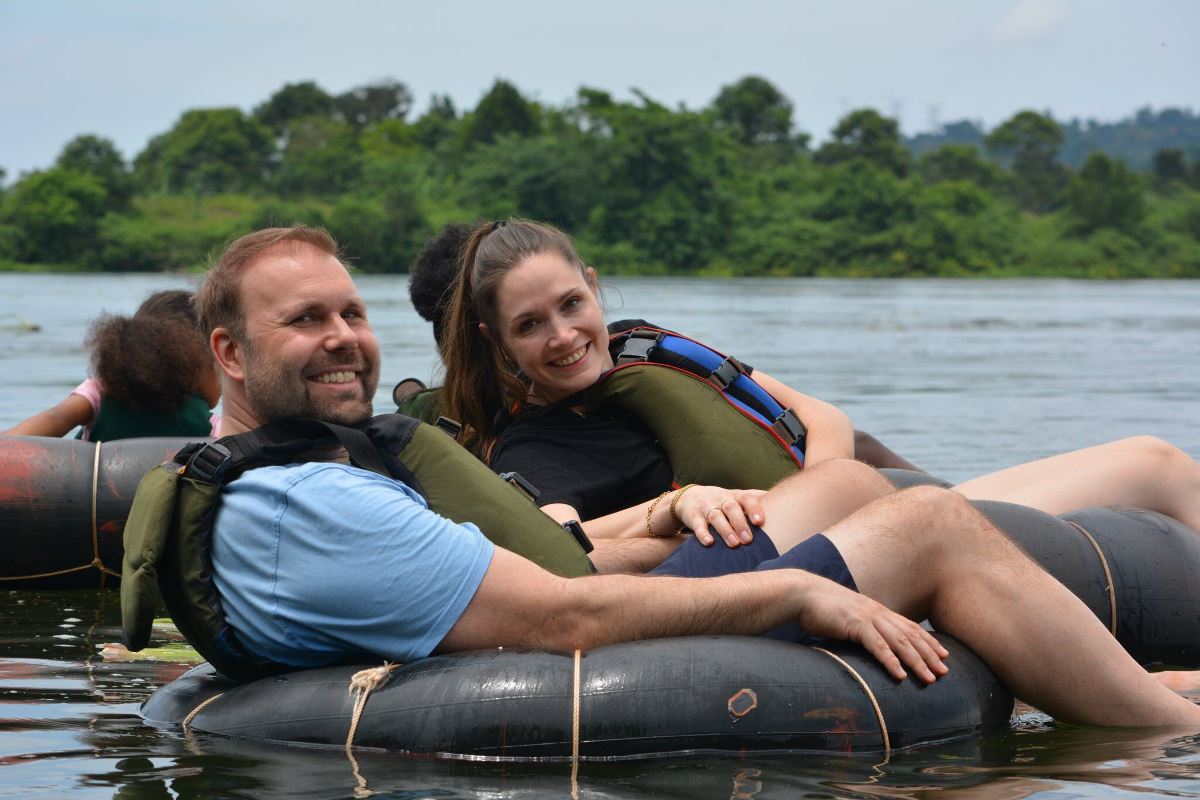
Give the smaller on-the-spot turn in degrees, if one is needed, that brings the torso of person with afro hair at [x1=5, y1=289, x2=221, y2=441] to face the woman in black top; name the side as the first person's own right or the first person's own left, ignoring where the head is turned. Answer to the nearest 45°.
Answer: approximately 135° to the first person's own right

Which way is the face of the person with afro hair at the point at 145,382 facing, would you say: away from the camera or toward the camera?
away from the camera

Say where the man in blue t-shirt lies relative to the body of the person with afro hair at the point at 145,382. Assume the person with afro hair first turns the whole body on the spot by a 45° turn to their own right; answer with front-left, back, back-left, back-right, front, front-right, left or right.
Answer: back-right

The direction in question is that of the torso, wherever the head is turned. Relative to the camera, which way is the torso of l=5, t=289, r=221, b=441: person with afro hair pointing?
away from the camera
